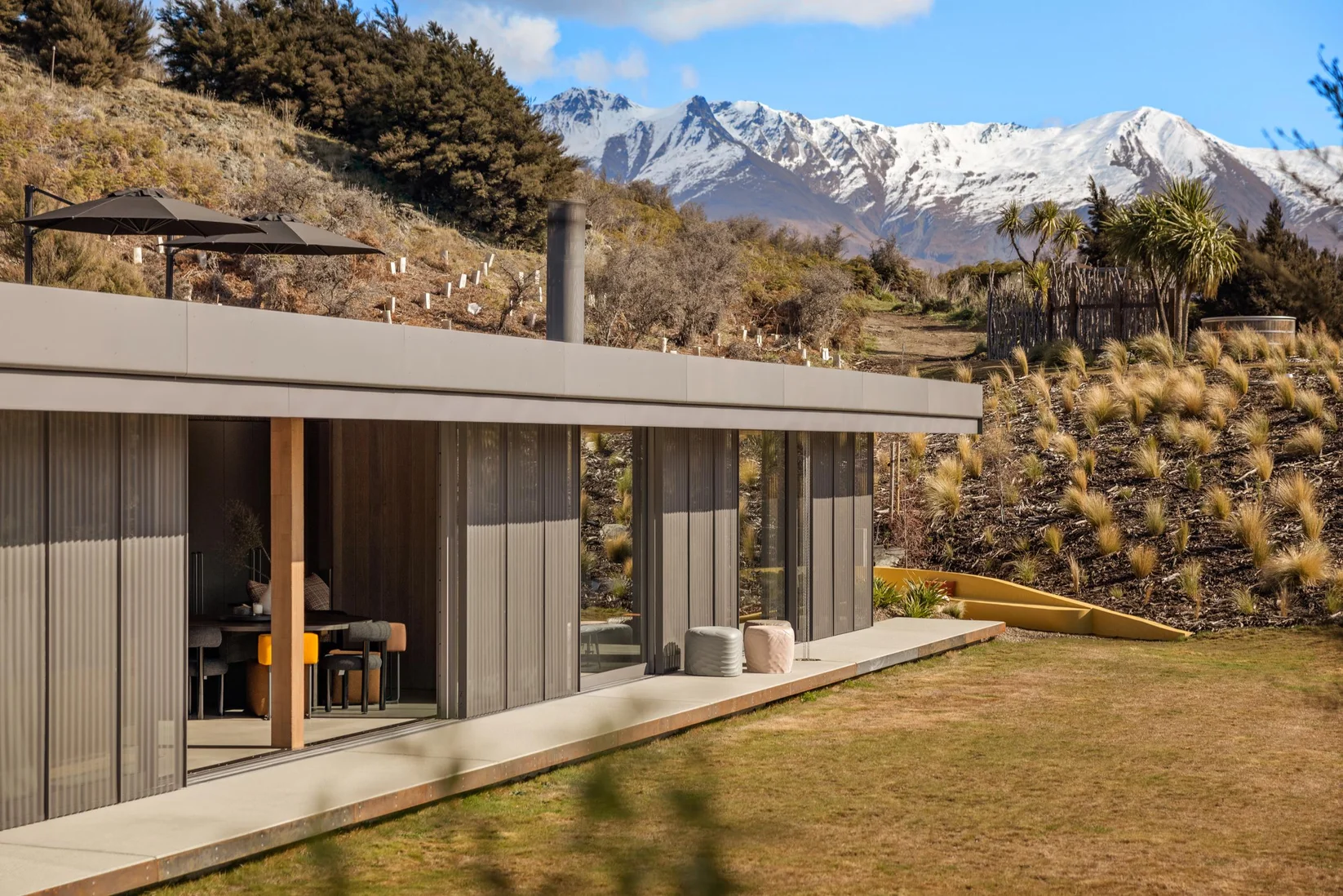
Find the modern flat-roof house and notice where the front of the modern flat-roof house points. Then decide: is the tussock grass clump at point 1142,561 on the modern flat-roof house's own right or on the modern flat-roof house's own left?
on the modern flat-roof house's own left

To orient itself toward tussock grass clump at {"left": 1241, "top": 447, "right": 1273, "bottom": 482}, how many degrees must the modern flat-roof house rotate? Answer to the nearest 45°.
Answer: approximately 90° to its left

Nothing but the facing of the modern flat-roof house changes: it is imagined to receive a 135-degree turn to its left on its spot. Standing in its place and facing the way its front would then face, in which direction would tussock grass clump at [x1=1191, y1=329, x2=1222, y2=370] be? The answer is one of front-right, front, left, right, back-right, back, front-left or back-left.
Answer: front-right

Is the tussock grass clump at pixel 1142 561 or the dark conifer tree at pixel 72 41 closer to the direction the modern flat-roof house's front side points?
the tussock grass clump

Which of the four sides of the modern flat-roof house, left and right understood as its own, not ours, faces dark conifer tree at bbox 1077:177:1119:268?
left

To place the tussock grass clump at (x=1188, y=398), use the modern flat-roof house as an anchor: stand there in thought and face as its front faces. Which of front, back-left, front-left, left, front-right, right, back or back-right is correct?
left

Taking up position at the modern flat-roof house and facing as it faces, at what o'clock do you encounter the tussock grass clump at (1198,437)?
The tussock grass clump is roughly at 9 o'clock from the modern flat-roof house.

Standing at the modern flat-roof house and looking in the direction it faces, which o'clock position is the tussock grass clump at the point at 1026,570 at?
The tussock grass clump is roughly at 9 o'clock from the modern flat-roof house.

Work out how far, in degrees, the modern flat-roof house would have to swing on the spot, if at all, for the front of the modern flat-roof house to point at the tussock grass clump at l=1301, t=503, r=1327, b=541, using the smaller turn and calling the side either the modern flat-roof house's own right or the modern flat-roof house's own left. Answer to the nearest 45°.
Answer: approximately 90° to the modern flat-roof house's own left

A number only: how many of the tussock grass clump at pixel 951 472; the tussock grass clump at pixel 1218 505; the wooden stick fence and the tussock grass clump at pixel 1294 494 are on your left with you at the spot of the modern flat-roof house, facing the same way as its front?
4

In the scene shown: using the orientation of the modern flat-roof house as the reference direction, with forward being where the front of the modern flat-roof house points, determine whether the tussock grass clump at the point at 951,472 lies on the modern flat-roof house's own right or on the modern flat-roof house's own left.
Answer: on the modern flat-roof house's own left

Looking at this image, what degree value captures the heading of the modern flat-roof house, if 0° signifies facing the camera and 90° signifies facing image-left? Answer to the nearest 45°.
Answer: approximately 315°

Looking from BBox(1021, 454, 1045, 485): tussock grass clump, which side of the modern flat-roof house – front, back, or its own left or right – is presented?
left

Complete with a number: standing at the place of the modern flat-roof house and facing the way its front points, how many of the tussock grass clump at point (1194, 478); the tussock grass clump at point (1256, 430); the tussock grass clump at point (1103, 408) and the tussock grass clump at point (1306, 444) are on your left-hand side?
4

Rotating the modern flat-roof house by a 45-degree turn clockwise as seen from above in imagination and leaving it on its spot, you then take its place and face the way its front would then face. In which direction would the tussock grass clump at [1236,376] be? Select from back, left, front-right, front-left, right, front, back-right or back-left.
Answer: back-left

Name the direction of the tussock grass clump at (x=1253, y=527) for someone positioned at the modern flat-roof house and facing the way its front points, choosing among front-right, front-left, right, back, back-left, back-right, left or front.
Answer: left

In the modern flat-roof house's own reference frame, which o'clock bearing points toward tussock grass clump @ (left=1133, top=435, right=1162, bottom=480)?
The tussock grass clump is roughly at 9 o'clock from the modern flat-roof house.
